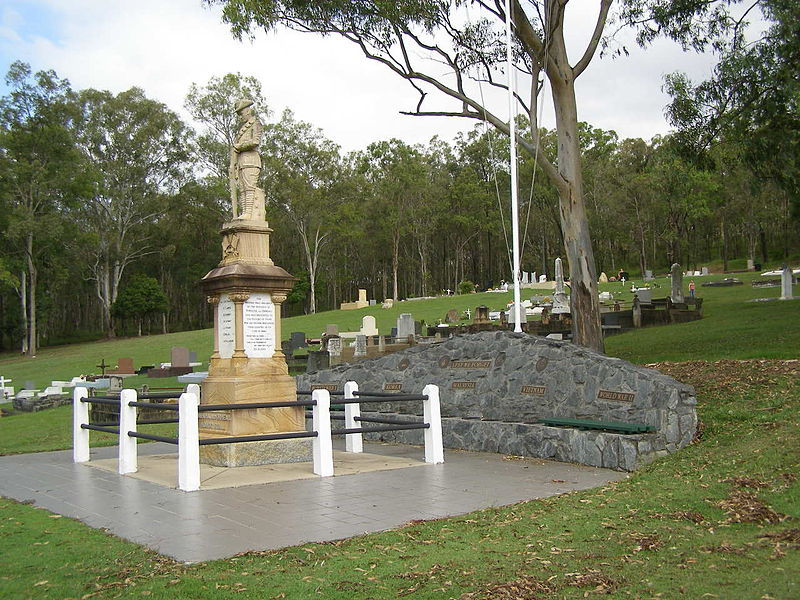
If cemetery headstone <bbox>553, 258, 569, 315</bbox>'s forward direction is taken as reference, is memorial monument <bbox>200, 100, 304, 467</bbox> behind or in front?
in front

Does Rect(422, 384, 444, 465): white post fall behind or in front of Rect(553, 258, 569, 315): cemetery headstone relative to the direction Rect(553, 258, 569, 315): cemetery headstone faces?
in front

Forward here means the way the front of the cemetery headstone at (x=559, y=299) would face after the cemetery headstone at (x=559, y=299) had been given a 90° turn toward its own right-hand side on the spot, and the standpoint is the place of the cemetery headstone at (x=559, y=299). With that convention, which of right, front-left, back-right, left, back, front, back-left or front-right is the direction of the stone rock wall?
back-left

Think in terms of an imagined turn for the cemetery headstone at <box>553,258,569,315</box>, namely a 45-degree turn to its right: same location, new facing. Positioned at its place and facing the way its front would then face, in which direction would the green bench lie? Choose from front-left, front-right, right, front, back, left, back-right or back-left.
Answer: left

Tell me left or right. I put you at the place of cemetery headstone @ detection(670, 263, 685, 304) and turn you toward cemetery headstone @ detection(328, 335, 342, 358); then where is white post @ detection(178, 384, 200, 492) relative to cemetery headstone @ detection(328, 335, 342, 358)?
left

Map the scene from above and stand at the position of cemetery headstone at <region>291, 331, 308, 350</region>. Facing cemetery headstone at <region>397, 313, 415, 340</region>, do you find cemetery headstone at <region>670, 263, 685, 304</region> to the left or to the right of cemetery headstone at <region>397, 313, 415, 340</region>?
left

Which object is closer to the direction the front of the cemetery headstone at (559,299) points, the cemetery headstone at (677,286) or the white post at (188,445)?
the white post

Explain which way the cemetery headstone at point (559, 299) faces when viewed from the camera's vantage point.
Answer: facing the viewer and to the left of the viewer

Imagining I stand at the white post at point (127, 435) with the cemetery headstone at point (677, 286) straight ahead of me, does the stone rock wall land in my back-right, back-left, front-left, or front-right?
front-right

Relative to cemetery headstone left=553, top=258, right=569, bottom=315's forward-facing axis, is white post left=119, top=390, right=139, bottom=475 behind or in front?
in front

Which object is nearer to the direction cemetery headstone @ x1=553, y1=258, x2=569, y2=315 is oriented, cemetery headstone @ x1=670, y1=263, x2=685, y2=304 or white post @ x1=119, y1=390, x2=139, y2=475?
the white post

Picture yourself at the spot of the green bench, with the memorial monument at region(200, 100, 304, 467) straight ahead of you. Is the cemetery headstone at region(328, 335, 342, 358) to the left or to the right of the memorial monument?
right
